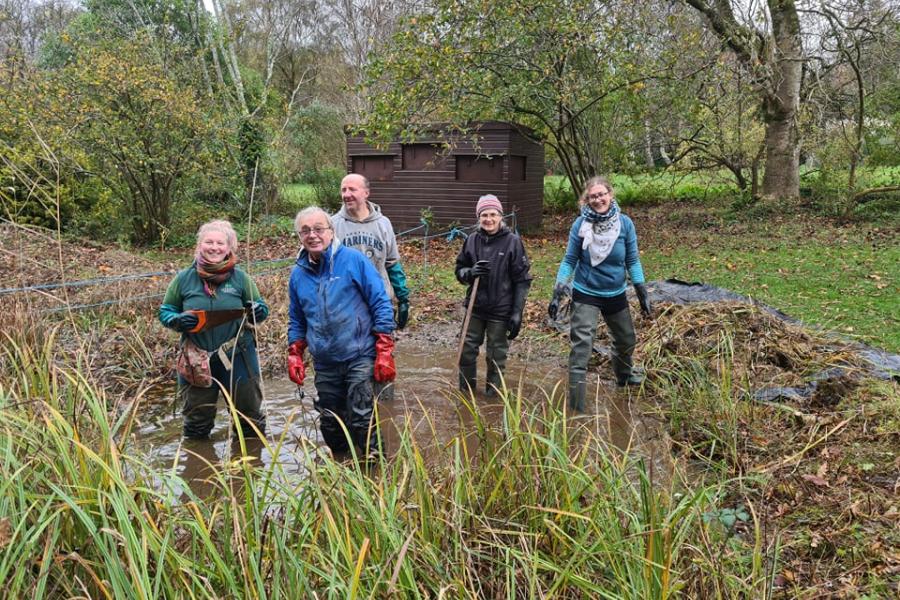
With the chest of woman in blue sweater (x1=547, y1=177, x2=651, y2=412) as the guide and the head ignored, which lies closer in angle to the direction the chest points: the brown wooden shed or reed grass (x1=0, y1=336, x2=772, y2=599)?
the reed grass

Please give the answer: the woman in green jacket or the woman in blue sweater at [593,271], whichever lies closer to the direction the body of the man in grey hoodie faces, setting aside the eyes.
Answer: the woman in green jacket

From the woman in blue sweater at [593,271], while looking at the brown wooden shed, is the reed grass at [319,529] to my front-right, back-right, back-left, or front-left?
back-left

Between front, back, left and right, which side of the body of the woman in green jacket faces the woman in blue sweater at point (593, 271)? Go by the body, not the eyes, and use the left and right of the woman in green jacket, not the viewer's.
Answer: left

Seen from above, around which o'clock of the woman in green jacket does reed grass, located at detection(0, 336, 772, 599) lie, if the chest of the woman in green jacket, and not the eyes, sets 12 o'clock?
The reed grass is roughly at 12 o'clock from the woman in green jacket.

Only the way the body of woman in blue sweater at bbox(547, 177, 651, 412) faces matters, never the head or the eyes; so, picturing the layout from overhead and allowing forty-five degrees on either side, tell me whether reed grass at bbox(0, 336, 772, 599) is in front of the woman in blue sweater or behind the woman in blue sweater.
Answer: in front

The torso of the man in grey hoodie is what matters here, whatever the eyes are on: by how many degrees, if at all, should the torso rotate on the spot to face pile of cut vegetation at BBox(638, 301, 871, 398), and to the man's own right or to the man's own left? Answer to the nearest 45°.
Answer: approximately 135° to the man's own left

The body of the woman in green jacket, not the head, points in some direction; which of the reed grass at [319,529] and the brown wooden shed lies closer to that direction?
the reed grass

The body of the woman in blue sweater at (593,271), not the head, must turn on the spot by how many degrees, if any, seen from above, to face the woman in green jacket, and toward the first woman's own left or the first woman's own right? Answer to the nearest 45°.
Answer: approximately 45° to the first woman's own right

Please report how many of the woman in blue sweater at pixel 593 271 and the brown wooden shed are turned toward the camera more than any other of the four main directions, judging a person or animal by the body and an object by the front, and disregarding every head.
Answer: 2
